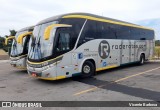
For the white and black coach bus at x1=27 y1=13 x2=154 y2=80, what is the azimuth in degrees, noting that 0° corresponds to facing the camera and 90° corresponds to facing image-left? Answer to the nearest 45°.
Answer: approximately 45°
